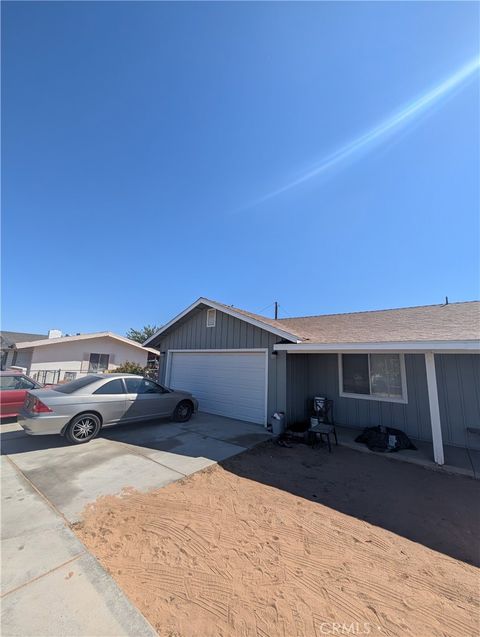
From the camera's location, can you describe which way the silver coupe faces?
facing away from the viewer and to the right of the viewer

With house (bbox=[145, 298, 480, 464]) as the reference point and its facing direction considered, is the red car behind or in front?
in front

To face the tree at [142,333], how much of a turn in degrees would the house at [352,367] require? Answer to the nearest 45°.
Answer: approximately 90° to its right

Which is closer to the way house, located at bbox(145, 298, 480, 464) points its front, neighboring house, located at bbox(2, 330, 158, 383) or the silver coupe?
the silver coupe

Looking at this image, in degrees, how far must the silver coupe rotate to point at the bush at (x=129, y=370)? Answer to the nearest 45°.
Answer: approximately 45° to its left

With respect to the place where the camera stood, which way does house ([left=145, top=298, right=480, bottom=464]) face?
facing the viewer and to the left of the viewer

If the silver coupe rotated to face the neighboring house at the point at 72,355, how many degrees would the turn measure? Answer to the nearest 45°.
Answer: approximately 45° to its left

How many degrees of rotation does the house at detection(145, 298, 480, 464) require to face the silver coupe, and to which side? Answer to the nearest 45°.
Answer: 0° — it already faces it
